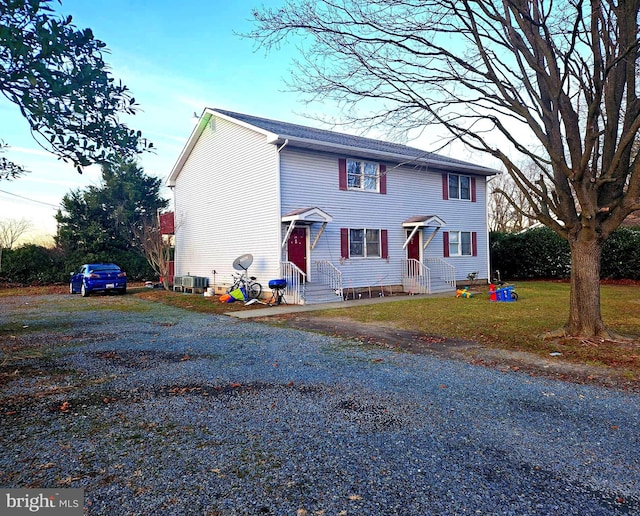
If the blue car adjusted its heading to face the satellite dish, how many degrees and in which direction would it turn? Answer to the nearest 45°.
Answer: approximately 180°

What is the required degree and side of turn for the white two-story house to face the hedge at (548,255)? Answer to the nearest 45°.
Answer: approximately 90° to its left

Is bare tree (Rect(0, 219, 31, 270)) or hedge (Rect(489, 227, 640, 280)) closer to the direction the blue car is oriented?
the bare tree

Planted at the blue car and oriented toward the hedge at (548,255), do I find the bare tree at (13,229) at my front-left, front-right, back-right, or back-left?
back-left

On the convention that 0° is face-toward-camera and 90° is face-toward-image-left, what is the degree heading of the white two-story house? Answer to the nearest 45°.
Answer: approximately 315°

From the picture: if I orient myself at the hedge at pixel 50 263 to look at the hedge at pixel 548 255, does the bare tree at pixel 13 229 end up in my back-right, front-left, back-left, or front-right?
back-left

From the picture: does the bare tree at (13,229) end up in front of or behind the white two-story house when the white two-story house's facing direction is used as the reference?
behind

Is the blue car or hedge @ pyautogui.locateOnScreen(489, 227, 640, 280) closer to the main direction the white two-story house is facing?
the hedge
